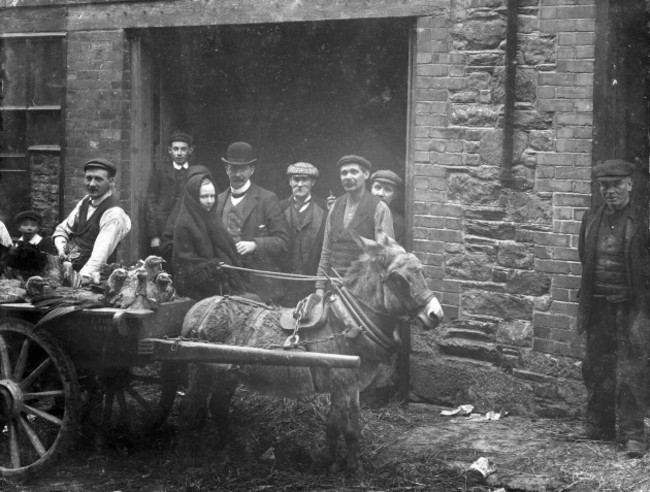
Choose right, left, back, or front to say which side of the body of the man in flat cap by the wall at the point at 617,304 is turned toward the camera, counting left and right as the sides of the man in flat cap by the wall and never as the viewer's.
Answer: front

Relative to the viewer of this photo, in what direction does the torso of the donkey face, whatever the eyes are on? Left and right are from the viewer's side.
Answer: facing to the right of the viewer

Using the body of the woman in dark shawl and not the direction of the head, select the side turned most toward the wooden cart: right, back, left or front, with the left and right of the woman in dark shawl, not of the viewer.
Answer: right

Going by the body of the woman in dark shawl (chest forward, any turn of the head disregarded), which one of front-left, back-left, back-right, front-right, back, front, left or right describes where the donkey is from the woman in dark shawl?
front

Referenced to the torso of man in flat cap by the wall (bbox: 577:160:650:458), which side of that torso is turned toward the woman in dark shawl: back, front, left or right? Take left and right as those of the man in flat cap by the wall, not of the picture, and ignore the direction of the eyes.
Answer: right

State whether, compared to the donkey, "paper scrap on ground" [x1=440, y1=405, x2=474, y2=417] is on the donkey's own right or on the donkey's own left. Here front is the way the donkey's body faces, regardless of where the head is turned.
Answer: on the donkey's own left

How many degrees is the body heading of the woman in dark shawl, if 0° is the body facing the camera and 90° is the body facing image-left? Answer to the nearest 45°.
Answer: approximately 315°

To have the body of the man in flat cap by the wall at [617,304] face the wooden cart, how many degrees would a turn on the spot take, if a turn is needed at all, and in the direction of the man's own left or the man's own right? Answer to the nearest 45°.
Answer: approximately 45° to the man's own right

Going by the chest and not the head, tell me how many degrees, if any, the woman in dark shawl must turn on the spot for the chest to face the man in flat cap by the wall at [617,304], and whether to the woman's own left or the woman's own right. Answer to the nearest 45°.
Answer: approximately 45° to the woman's own left

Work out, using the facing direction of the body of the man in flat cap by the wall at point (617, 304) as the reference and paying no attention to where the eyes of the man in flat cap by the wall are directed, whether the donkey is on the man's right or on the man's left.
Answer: on the man's right

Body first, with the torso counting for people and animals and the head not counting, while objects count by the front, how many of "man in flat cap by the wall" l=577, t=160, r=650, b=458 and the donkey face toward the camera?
1

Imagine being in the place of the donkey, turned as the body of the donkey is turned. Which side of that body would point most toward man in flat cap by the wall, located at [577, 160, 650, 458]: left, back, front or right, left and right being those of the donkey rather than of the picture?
front

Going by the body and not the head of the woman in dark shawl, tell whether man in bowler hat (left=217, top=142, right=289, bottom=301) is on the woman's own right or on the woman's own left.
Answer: on the woman's own left

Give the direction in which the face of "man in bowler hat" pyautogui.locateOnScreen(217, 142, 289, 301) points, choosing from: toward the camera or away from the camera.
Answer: toward the camera

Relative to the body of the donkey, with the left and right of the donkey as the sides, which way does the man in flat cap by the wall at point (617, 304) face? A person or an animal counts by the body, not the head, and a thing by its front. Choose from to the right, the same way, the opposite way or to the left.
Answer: to the right
